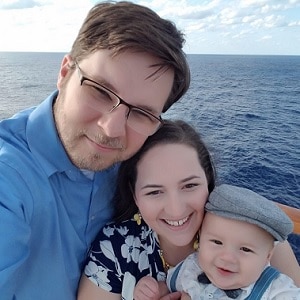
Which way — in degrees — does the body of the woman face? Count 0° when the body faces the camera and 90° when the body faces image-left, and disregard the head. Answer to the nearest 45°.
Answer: approximately 0°
